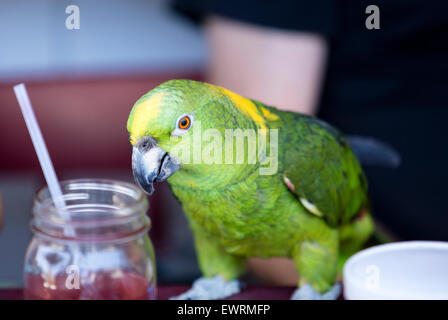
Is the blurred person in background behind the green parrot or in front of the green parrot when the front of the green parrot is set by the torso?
behind
